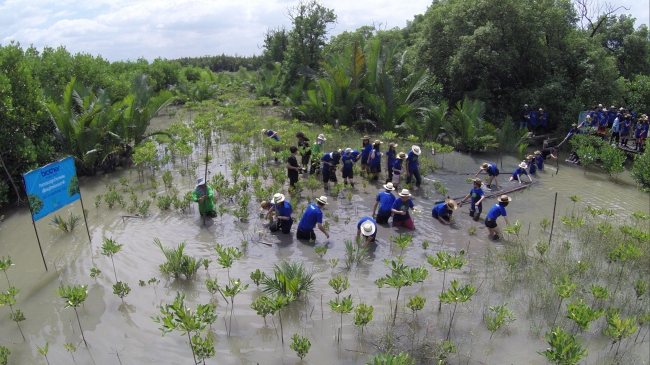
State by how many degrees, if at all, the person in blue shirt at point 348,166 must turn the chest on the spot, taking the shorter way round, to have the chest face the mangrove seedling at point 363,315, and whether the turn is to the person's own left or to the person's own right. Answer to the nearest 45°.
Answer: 0° — they already face it

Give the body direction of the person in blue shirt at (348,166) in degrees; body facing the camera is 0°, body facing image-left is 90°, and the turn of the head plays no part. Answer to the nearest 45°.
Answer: approximately 0°

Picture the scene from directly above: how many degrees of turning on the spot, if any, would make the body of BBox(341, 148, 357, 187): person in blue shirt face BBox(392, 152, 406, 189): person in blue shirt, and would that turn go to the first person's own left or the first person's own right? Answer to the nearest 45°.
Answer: approximately 90° to the first person's own left

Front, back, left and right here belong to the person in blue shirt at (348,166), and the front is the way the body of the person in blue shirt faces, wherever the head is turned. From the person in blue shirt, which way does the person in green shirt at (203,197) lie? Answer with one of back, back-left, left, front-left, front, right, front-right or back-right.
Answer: front-right

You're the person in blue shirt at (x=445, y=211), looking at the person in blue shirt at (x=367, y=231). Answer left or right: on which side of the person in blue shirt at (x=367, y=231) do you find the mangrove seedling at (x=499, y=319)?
left

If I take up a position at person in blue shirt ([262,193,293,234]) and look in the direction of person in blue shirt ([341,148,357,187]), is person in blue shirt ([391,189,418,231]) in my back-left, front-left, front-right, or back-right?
front-right

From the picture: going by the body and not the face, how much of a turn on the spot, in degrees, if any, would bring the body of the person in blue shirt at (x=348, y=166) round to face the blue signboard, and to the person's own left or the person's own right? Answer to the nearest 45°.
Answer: approximately 45° to the person's own right

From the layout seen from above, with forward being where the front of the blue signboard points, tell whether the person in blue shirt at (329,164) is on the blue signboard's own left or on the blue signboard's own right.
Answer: on the blue signboard's own left

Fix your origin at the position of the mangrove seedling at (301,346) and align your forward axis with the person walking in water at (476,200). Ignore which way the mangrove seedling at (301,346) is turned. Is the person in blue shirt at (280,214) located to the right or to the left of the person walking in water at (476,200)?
left

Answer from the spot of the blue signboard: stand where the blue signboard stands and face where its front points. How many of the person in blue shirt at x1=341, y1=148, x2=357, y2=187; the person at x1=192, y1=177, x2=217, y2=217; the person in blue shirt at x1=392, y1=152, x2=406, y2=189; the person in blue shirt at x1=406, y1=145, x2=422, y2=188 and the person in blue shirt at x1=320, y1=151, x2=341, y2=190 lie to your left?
5

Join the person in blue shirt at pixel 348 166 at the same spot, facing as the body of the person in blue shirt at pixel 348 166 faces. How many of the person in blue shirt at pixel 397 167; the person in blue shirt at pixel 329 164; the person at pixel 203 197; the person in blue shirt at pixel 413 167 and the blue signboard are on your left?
2

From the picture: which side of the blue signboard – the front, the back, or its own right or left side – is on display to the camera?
front

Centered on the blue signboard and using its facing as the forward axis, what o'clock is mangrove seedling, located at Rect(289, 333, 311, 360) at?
The mangrove seedling is roughly at 11 o'clock from the blue signboard.

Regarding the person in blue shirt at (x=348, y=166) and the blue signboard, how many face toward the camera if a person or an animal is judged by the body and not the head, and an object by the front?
2

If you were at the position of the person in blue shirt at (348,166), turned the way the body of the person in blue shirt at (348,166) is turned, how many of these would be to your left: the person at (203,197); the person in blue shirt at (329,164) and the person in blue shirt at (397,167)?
1

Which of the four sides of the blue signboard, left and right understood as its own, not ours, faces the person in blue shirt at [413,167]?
left
